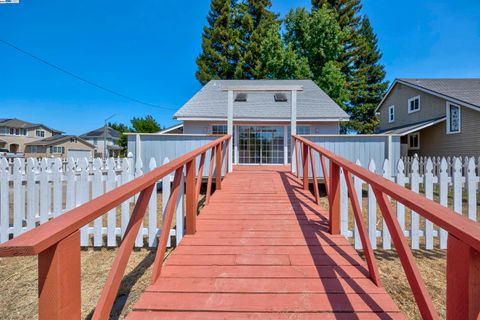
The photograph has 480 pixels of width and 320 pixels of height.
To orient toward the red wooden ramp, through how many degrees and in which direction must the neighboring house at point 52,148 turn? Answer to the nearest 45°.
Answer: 0° — it already faces it

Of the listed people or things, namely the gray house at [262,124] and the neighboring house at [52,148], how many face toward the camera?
2

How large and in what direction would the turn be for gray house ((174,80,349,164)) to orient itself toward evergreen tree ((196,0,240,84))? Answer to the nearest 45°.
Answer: approximately 180°

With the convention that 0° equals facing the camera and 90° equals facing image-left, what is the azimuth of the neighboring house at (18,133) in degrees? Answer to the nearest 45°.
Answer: approximately 315°

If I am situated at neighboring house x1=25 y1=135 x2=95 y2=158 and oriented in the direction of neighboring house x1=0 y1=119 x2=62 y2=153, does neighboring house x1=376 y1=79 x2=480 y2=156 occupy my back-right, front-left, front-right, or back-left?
back-left

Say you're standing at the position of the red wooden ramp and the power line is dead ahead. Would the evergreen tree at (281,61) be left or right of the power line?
right

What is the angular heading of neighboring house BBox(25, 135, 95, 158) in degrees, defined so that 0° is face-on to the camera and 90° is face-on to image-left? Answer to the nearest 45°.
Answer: approximately 0°

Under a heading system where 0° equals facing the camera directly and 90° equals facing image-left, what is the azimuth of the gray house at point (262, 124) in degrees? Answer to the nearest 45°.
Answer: approximately 0°
